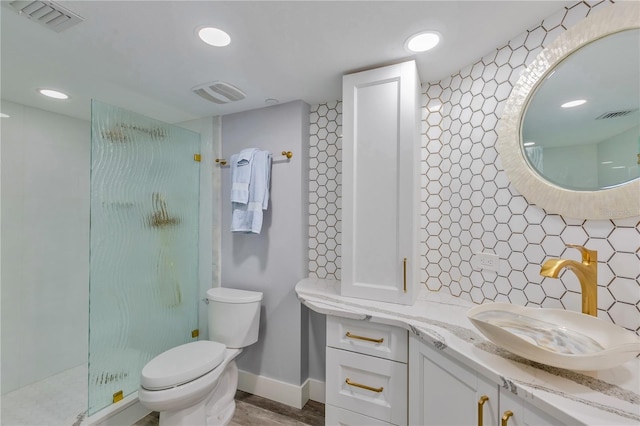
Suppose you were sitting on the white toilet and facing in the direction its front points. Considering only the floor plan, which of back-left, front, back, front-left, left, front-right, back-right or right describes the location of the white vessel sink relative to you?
left

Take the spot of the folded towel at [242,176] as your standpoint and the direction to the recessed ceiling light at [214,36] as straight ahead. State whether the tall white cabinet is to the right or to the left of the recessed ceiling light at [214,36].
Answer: left

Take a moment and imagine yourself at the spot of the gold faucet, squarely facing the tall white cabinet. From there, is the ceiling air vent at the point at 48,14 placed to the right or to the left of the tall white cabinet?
left

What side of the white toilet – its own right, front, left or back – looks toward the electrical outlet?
left

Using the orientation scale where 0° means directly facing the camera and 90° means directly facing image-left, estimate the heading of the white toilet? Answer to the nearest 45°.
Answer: approximately 45°

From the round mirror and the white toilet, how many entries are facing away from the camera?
0

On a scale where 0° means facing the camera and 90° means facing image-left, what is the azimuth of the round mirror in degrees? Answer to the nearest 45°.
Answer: approximately 45°

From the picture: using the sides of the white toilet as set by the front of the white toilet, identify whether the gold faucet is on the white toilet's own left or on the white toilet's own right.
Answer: on the white toilet's own left

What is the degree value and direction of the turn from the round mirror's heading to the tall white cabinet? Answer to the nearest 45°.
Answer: approximately 45° to its right
